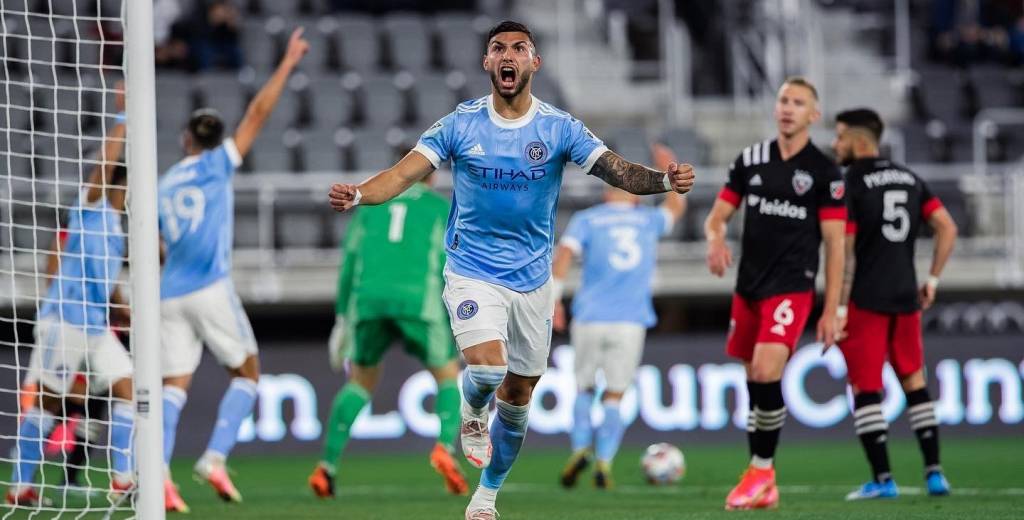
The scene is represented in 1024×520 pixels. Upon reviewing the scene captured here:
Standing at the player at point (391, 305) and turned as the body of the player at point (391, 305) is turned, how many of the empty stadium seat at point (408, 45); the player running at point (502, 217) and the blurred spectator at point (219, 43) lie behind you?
1

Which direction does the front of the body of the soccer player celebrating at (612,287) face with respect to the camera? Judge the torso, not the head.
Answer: away from the camera

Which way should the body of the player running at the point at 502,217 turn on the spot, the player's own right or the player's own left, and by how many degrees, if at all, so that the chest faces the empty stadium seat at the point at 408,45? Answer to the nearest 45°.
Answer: approximately 180°

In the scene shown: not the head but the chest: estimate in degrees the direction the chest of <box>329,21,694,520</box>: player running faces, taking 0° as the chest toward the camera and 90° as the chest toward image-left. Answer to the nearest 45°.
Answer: approximately 0°

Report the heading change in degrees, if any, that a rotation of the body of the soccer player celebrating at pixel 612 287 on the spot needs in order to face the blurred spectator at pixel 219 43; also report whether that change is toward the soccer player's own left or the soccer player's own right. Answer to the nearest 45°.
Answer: approximately 45° to the soccer player's own left

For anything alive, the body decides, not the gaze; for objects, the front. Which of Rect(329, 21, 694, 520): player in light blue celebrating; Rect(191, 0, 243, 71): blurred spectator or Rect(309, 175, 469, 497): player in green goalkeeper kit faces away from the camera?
Rect(309, 175, 469, 497): player in green goalkeeper kit

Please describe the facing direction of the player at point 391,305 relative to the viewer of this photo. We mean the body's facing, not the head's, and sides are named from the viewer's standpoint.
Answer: facing away from the viewer

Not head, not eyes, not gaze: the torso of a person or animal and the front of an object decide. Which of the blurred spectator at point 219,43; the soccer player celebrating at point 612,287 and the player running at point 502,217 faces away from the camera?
the soccer player celebrating
